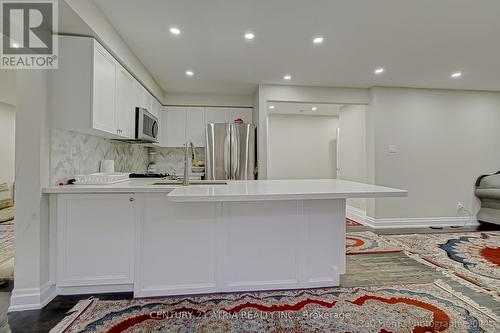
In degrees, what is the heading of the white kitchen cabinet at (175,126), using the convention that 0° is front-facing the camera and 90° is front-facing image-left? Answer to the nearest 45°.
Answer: approximately 0°

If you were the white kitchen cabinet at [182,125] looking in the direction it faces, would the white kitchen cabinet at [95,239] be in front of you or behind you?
in front

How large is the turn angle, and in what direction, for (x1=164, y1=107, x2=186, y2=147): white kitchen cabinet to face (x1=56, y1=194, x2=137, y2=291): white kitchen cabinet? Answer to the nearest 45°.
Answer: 0° — it already faces it

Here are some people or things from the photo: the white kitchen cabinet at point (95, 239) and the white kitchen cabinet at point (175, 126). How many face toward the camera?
2

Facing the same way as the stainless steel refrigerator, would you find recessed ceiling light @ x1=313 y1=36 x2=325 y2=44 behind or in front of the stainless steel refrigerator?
in front

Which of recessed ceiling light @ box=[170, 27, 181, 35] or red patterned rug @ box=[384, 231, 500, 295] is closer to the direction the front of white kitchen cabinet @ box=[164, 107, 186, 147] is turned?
the recessed ceiling light

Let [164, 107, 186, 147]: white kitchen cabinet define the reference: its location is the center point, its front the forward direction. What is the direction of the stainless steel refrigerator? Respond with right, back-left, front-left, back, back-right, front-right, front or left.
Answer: front-left

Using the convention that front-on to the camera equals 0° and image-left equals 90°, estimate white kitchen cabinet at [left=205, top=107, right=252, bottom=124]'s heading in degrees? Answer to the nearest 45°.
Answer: approximately 0°

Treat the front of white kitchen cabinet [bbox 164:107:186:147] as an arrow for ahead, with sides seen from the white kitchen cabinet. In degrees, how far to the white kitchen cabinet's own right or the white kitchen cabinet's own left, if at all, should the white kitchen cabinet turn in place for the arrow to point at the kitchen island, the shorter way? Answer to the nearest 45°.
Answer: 0° — it already faces it
